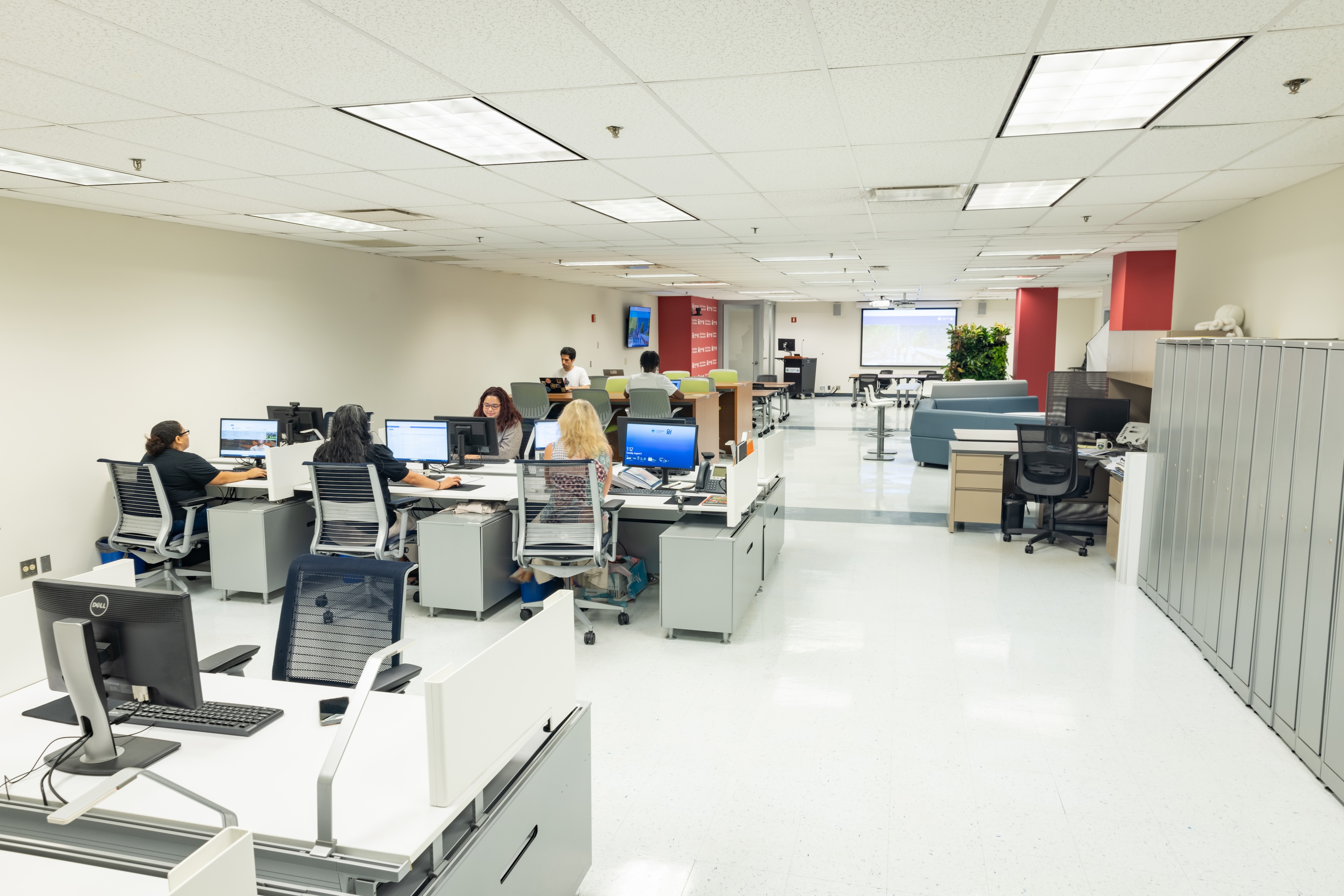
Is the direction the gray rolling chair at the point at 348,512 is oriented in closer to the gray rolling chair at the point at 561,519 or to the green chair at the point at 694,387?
the green chair

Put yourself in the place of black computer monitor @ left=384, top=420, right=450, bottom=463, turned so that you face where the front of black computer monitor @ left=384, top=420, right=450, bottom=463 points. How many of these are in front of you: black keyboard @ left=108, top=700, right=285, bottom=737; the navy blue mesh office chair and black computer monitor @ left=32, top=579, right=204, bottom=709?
3

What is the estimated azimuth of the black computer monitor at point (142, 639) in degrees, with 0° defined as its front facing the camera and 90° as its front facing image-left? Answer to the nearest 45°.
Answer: approximately 225°

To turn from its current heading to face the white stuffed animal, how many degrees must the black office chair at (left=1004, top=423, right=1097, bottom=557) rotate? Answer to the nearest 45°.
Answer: approximately 90° to its right

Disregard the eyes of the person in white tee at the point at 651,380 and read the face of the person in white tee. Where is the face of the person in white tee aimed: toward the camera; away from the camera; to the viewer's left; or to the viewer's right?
away from the camera

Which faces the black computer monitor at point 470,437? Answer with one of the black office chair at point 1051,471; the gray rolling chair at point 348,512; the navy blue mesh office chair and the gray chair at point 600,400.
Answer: the gray rolling chair

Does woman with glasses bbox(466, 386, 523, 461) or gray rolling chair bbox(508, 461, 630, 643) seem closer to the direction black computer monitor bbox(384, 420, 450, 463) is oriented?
the gray rolling chair

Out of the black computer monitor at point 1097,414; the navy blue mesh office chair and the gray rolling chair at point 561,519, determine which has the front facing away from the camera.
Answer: the gray rolling chair

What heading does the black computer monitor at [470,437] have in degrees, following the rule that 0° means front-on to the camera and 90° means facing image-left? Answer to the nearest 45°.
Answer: approximately 225°

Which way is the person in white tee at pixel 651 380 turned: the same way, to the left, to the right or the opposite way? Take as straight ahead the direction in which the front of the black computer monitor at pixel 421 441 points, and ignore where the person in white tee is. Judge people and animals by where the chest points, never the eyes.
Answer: the opposite way

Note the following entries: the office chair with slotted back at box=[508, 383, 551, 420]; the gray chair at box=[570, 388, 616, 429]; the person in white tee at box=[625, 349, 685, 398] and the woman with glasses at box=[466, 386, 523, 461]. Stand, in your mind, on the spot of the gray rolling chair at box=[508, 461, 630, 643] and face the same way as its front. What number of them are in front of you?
4

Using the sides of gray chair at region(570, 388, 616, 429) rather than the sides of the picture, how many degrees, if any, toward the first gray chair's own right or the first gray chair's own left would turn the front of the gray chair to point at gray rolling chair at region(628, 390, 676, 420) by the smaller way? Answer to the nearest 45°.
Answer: approximately 45° to the first gray chair's own right

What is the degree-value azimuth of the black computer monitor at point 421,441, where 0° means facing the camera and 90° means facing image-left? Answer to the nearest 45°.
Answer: approximately 0°
